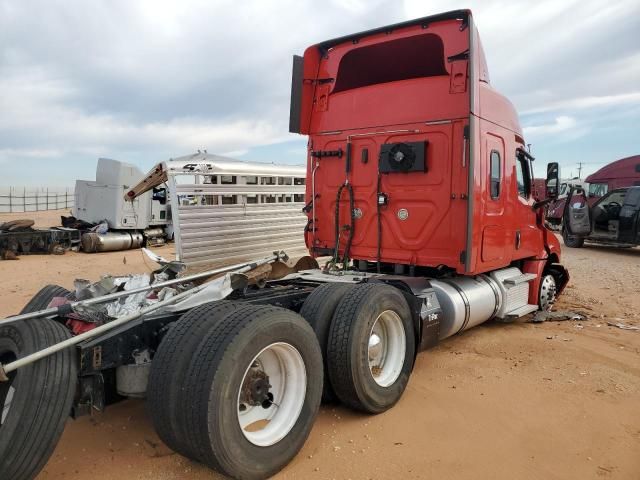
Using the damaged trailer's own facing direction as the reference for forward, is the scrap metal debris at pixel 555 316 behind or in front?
behind

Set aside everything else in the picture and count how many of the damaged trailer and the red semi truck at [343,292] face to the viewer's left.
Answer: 1

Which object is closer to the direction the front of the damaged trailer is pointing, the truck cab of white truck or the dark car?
the truck cab of white truck

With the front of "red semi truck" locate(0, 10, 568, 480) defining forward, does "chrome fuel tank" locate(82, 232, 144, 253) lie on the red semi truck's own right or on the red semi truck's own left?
on the red semi truck's own left

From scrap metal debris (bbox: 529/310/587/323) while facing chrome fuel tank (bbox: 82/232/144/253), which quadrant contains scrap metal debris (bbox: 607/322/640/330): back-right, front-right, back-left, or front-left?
back-right

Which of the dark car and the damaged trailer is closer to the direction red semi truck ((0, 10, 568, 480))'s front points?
the dark car

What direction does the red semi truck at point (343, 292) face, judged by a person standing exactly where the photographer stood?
facing away from the viewer and to the right of the viewer

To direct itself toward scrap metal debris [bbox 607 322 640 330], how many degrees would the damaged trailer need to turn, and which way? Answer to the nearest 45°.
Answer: approximately 180°

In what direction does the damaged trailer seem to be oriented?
to the viewer's left

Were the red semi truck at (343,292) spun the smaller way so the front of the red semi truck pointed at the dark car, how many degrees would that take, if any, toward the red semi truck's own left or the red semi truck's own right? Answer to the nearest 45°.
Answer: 0° — it already faces it

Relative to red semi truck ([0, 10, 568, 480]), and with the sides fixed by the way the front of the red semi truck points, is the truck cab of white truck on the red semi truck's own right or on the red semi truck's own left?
on the red semi truck's own left
